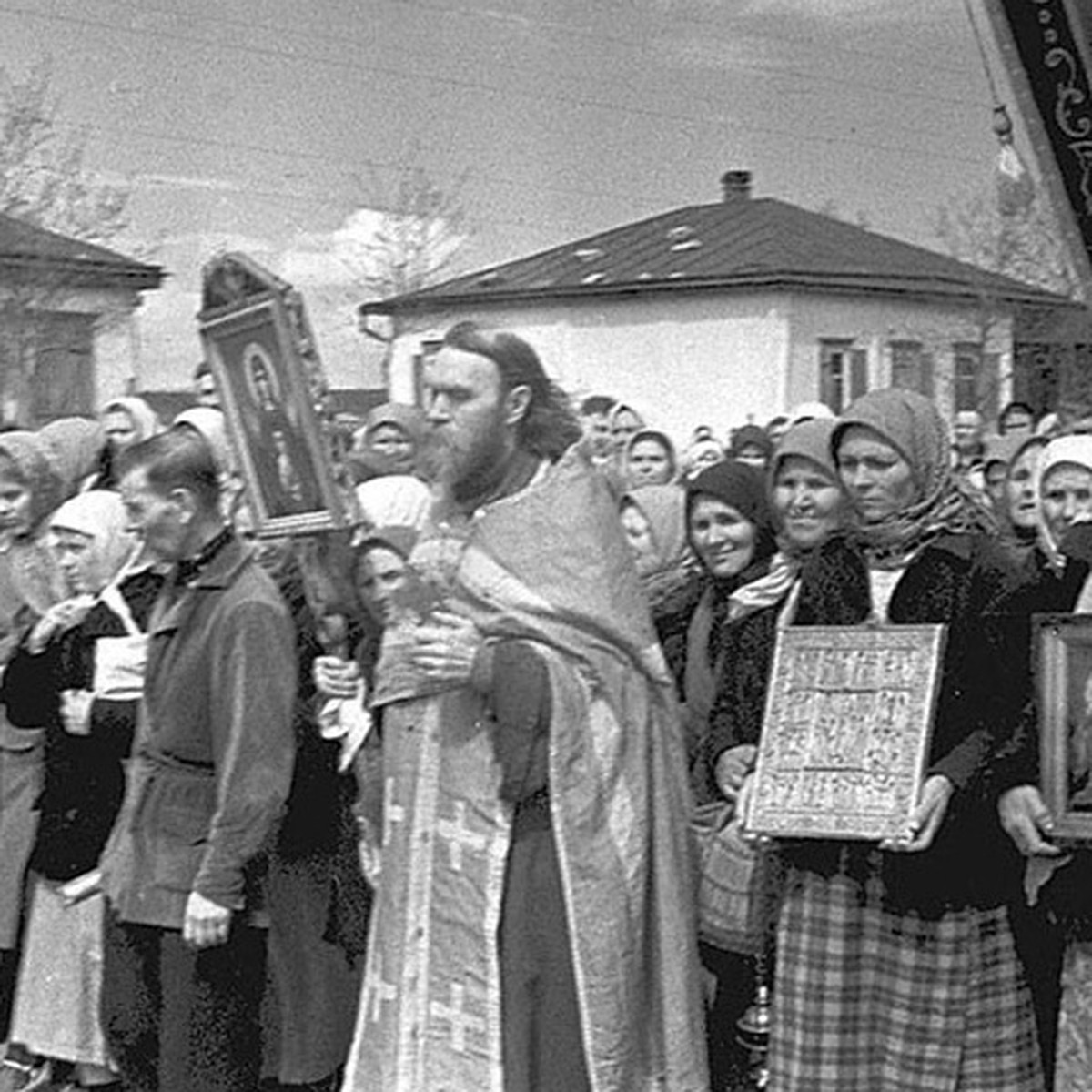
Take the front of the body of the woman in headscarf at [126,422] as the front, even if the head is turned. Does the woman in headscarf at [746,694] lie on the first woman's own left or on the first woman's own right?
on the first woman's own left

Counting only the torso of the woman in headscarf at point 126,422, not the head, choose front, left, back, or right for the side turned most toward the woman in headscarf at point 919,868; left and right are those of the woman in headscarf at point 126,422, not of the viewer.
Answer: left

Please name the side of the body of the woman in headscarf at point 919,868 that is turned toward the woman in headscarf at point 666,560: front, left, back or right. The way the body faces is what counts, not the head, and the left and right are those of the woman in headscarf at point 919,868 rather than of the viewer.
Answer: right

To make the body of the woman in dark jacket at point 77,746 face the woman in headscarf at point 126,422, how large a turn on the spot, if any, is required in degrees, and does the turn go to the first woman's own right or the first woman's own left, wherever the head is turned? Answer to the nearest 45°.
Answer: approximately 135° to the first woman's own right

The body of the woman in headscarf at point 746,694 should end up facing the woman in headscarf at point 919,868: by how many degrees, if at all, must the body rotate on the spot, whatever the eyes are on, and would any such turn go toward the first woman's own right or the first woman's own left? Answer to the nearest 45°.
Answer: approximately 45° to the first woman's own left

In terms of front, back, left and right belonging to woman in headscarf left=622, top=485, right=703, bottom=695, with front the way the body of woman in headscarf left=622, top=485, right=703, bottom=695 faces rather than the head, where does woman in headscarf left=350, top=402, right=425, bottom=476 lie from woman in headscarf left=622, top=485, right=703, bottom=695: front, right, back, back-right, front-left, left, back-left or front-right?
right

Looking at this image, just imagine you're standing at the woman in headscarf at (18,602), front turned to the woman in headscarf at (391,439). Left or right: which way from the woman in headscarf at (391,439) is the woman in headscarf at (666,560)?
right

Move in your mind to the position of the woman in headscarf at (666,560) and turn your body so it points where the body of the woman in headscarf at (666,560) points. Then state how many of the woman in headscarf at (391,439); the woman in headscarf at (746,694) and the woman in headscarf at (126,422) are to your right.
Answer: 2
